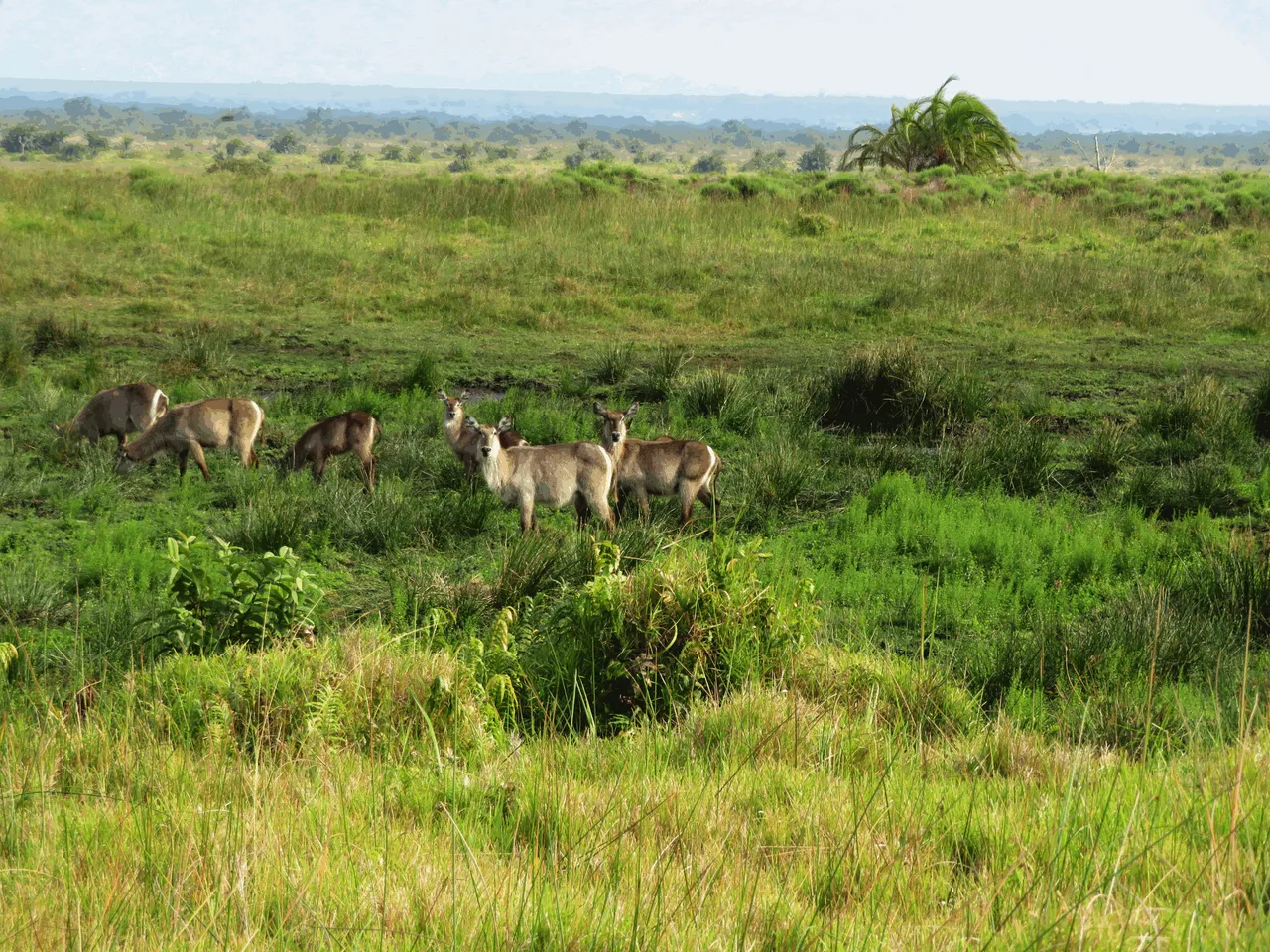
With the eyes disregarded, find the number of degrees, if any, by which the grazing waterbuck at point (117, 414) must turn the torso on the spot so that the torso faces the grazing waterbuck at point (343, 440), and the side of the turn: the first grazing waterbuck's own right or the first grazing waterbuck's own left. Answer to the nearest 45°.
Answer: approximately 135° to the first grazing waterbuck's own left

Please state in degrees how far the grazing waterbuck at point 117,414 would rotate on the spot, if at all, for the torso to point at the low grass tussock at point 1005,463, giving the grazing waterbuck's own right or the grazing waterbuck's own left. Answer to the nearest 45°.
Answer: approximately 135° to the grazing waterbuck's own left

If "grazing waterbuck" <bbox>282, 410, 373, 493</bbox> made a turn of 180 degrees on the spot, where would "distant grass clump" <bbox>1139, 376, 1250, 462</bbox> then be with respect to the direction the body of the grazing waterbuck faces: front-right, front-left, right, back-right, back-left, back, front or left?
front

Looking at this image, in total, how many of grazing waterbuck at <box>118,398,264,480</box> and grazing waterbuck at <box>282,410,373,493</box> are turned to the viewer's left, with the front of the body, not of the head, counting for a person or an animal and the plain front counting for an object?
2

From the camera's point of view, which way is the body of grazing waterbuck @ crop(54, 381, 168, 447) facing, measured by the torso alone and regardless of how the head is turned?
to the viewer's left

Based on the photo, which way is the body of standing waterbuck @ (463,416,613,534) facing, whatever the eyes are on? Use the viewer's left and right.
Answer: facing to the left of the viewer

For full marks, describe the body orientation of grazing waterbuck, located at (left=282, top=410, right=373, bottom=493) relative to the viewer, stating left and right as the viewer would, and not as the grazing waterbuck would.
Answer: facing to the left of the viewer

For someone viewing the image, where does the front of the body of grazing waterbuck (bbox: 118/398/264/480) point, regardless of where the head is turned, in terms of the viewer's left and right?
facing to the left of the viewer

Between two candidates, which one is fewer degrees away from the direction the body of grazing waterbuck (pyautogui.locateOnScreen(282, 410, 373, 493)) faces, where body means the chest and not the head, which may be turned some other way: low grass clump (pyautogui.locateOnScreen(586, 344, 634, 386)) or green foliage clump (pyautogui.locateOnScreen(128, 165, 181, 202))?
the green foliage clump

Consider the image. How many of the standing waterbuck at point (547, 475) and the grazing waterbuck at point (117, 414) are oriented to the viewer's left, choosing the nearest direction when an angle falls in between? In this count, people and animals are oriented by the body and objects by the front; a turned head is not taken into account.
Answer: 2
